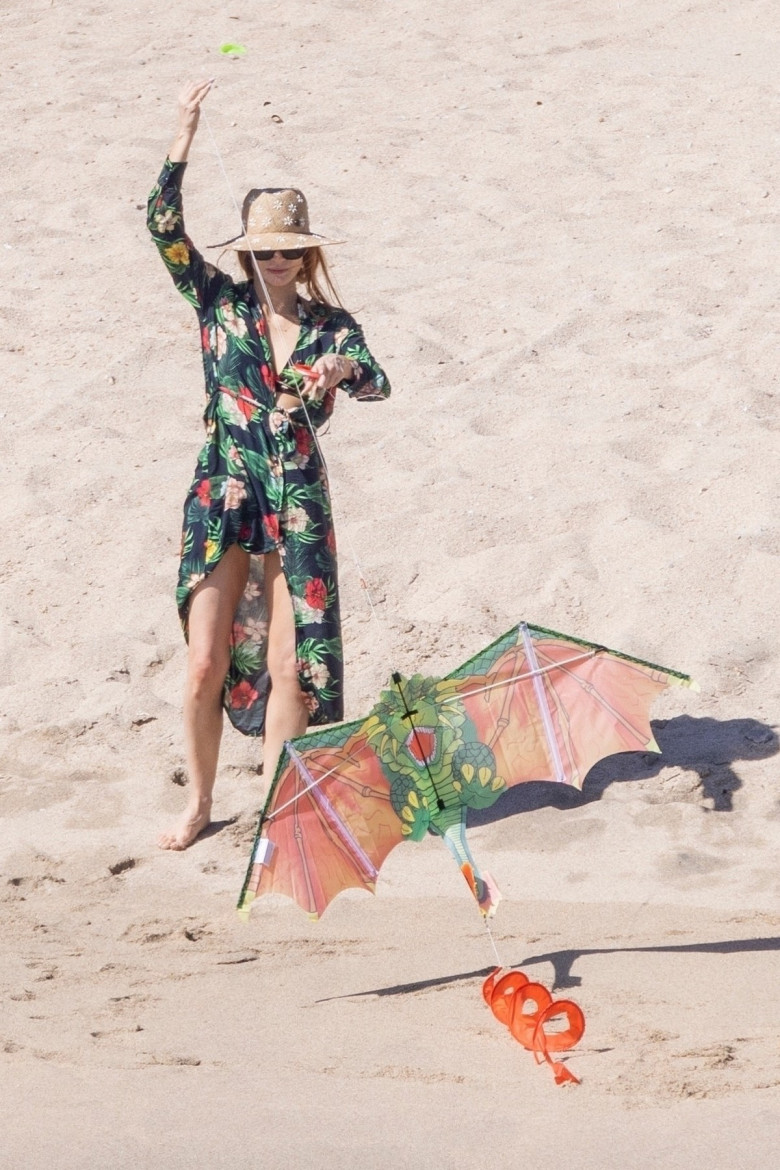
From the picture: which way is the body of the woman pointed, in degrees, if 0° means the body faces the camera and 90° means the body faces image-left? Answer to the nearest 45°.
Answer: approximately 0°
